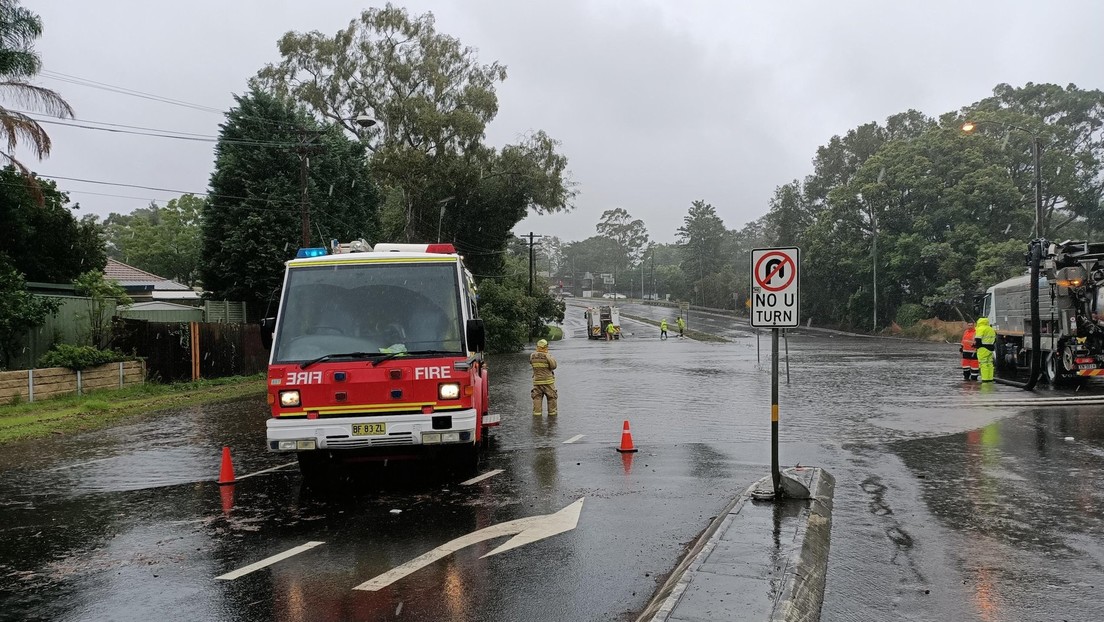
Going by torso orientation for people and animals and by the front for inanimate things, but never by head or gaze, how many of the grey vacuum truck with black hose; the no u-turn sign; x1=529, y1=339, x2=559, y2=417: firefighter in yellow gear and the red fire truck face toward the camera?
2

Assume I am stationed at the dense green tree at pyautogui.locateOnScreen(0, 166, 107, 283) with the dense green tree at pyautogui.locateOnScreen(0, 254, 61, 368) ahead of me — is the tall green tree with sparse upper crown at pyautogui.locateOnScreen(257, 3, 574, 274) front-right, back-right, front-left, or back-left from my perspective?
back-left

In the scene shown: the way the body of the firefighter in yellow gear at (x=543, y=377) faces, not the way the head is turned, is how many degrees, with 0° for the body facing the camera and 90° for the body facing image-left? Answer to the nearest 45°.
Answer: approximately 180°

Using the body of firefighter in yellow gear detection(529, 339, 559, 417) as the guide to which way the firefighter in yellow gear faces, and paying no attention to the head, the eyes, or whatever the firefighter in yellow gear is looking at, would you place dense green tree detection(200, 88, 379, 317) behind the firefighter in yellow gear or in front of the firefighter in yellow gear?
in front

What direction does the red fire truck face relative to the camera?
toward the camera

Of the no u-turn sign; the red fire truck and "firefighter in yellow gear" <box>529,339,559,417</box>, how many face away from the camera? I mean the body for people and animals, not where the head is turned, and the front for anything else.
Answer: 1

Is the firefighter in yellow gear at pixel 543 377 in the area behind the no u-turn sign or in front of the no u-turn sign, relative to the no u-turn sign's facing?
behind

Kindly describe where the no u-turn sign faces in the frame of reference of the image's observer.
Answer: facing the viewer

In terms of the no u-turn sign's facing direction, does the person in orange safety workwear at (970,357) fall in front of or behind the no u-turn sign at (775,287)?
behind
